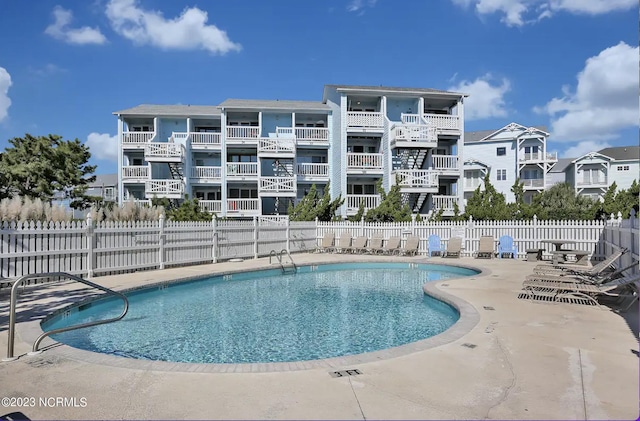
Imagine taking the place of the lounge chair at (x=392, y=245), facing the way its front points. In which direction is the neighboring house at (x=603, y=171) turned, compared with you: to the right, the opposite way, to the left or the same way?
the same way

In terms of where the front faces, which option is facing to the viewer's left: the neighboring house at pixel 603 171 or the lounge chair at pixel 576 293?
the lounge chair

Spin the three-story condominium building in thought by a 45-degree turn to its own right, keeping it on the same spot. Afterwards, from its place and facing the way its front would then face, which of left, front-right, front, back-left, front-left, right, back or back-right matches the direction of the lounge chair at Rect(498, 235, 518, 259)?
left

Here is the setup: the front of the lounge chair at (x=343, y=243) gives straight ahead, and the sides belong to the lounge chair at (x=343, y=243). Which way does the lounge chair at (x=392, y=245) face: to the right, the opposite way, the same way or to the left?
the same way

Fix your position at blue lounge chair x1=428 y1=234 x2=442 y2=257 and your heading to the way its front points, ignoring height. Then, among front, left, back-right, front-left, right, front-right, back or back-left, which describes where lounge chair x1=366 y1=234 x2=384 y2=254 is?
right

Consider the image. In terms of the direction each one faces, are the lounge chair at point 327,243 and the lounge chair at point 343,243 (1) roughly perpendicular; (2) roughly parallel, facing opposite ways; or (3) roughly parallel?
roughly parallel

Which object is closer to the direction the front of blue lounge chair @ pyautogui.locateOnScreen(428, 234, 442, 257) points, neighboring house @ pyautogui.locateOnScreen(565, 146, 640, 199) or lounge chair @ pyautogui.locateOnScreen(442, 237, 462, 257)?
the lounge chair

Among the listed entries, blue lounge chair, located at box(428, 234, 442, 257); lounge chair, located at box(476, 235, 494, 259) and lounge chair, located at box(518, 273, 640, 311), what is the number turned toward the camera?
2

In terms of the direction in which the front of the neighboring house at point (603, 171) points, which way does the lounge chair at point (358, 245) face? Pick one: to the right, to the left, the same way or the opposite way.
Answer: the same way

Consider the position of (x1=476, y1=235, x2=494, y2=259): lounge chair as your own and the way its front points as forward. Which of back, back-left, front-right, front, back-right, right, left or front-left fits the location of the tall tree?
right

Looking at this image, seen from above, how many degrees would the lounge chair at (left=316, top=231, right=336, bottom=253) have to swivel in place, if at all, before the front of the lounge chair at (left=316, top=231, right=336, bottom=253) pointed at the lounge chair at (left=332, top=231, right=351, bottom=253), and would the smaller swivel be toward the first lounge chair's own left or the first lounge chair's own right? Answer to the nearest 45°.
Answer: approximately 90° to the first lounge chair's own left

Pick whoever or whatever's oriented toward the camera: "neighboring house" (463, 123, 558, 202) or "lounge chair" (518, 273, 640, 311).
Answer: the neighboring house

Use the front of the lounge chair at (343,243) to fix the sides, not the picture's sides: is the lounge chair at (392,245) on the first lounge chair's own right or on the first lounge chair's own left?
on the first lounge chair's own left

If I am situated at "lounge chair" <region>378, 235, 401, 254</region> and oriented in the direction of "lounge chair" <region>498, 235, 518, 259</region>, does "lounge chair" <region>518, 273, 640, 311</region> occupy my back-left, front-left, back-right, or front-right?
front-right

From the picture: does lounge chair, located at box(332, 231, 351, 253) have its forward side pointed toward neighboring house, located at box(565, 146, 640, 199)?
no

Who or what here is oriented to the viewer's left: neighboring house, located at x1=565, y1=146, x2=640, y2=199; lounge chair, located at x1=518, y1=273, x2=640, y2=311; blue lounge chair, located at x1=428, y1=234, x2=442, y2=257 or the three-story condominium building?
the lounge chair

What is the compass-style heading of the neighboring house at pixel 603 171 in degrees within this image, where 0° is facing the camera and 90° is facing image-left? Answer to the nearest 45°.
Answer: approximately 0°

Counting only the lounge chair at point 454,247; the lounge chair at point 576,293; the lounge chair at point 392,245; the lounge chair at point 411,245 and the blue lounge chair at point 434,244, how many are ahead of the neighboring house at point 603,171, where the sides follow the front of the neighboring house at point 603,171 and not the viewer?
5

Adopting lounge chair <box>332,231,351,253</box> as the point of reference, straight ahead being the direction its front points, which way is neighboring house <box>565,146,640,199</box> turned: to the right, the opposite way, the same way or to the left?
the same way

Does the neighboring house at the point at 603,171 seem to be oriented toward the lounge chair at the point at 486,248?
yes

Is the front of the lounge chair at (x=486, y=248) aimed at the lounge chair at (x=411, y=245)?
no

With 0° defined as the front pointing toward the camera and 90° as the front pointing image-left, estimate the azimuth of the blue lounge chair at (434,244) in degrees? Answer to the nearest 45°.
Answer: approximately 0°

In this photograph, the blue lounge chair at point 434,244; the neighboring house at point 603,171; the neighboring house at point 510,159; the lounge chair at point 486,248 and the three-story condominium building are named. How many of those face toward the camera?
5

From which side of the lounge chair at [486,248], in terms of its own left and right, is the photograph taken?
front

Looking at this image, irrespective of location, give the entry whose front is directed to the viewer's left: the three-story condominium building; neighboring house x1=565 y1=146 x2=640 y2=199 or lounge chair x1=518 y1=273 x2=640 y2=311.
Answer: the lounge chair
